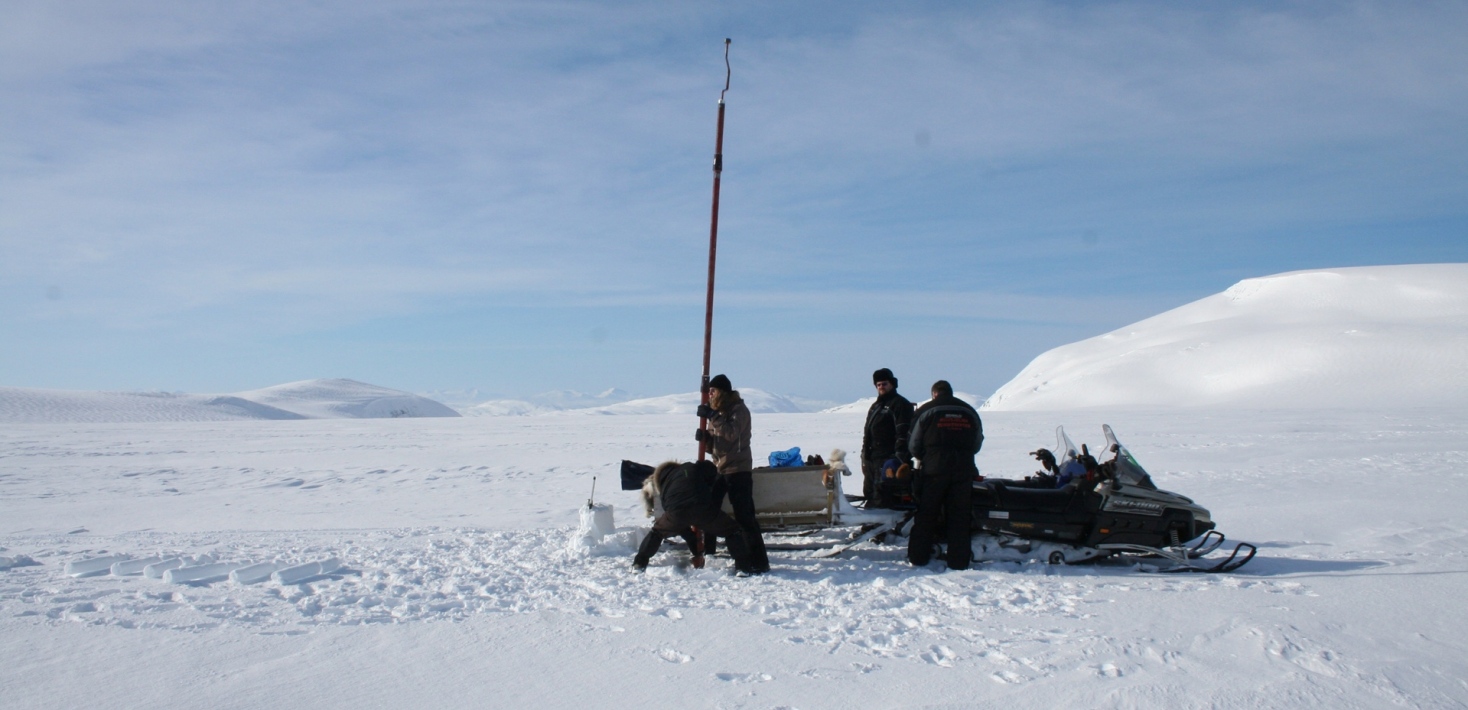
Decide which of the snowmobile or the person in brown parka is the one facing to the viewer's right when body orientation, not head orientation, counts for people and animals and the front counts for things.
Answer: the snowmobile

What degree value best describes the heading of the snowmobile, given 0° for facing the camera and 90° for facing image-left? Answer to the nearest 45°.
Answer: approximately 270°

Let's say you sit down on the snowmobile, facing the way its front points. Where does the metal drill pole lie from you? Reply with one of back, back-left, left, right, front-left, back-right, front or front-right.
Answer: back

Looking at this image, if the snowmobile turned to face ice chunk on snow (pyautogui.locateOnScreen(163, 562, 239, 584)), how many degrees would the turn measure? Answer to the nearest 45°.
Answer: approximately 135° to its right

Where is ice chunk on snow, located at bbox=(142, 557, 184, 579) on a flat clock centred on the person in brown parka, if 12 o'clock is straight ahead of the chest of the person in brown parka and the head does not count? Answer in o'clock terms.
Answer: The ice chunk on snow is roughly at 12 o'clock from the person in brown parka.

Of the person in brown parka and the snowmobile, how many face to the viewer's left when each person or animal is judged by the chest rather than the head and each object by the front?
1

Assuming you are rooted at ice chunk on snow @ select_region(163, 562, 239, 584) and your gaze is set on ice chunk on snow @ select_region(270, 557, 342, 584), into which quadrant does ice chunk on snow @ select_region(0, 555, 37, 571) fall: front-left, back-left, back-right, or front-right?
back-left

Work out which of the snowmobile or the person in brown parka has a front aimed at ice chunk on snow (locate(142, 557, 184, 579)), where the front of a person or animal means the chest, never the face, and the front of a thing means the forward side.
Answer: the person in brown parka

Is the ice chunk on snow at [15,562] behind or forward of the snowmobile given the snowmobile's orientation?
behind

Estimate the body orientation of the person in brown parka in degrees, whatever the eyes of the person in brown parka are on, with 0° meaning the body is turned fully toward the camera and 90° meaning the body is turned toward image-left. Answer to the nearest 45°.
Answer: approximately 90°

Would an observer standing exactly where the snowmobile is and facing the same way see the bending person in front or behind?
behind

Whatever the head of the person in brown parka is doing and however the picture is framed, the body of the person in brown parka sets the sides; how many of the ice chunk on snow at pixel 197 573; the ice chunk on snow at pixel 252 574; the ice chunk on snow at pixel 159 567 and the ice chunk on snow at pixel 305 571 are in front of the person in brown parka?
4

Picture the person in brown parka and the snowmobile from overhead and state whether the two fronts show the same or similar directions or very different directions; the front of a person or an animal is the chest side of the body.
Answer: very different directions

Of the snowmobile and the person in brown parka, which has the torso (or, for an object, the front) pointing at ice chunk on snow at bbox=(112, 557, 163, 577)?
the person in brown parka

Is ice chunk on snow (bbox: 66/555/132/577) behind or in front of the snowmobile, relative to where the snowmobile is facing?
behind
